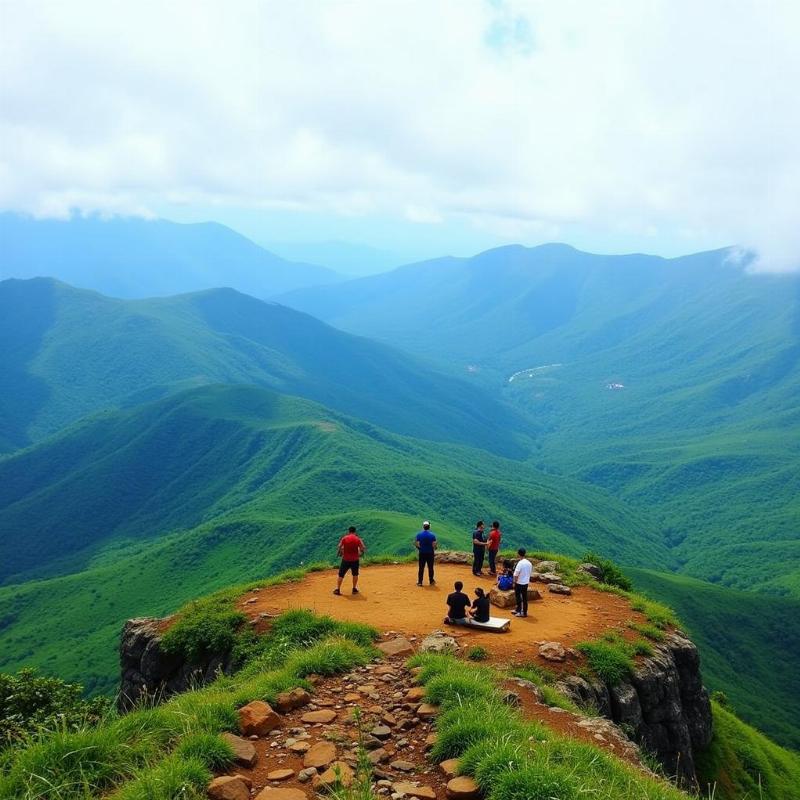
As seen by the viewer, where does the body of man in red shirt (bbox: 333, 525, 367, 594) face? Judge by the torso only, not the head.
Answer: away from the camera

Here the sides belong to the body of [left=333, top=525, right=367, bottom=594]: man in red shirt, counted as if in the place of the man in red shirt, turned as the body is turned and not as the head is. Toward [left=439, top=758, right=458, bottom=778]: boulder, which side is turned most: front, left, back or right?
back

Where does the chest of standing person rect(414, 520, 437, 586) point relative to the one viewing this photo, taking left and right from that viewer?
facing away from the viewer

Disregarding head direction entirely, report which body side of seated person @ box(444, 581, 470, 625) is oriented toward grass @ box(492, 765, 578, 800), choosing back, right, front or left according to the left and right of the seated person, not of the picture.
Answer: back

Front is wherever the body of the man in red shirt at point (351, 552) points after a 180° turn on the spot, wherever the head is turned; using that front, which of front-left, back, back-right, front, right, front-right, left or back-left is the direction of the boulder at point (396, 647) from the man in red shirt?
front

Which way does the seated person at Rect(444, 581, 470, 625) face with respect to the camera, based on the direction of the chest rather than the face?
away from the camera

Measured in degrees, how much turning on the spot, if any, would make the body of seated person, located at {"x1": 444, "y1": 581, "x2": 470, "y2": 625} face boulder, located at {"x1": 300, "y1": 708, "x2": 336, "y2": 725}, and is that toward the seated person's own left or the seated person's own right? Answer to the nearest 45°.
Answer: approximately 180°

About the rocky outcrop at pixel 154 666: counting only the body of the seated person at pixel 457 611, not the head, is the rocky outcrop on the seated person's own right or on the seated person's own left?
on the seated person's own left

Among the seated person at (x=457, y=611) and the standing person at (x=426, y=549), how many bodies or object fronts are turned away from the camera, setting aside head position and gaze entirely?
2

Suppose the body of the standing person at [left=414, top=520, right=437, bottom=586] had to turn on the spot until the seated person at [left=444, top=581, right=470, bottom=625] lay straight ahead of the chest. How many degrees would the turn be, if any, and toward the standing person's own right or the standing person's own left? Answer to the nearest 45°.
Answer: approximately 180°

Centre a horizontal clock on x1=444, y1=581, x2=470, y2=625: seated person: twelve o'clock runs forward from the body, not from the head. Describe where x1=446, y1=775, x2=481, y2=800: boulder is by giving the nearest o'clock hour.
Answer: The boulder is roughly at 6 o'clock from the seated person.

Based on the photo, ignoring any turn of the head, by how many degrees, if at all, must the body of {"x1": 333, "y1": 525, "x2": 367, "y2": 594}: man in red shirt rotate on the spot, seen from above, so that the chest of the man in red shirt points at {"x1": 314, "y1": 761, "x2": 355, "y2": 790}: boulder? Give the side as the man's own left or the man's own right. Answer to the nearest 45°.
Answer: approximately 180°
